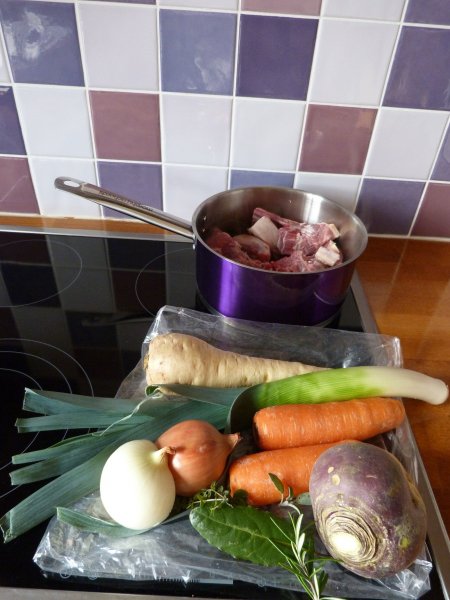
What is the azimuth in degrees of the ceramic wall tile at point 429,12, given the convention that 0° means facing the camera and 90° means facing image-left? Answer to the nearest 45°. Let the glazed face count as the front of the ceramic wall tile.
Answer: approximately 0°

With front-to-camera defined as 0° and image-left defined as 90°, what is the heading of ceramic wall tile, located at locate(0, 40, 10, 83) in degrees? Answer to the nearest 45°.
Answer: approximately 0°

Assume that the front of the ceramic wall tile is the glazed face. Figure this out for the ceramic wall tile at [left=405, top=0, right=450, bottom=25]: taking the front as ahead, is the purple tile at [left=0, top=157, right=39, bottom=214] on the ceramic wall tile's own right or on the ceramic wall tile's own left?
on the ceramic wall tile's own right

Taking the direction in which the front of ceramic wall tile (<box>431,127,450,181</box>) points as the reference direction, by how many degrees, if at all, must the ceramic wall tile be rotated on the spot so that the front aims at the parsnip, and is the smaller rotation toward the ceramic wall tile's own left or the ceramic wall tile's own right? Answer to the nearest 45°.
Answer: approximately 45° to the ceramic wall tile's own right
